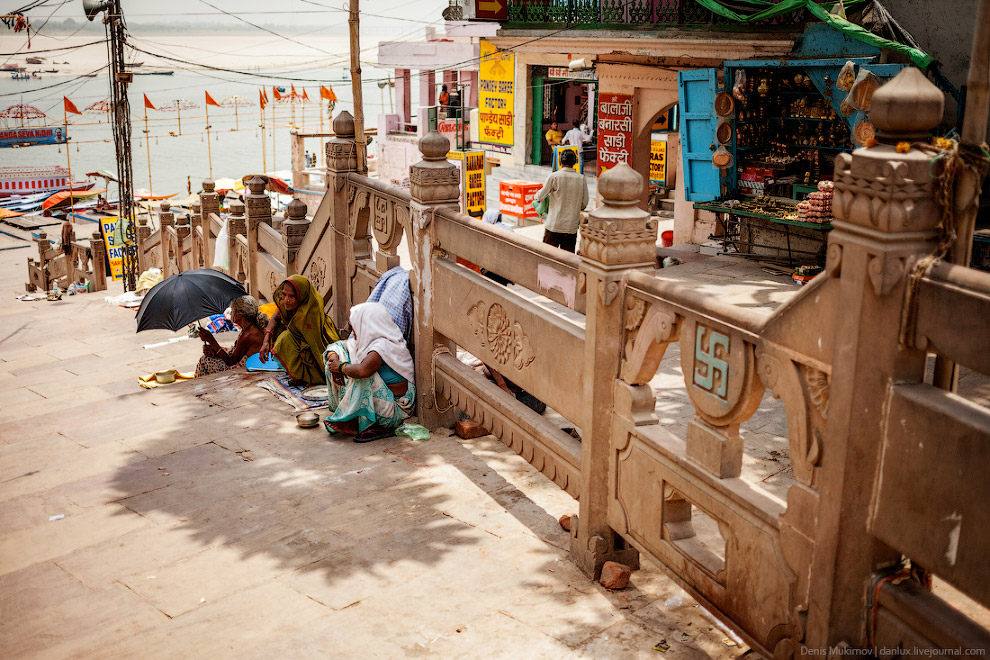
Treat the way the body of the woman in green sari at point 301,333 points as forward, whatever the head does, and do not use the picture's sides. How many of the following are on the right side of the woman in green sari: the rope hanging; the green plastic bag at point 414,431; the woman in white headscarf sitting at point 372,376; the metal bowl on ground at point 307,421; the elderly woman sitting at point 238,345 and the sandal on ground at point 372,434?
1

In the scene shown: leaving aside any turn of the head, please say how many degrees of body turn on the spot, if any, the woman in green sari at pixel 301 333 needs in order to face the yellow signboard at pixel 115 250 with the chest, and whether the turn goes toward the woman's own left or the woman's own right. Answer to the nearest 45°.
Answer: approximately 135° to the woman's own right

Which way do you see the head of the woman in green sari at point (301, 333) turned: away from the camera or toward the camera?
toward the camera

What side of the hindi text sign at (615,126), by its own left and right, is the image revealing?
front

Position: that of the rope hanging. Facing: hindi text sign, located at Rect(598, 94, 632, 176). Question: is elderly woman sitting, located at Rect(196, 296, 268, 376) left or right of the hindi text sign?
left

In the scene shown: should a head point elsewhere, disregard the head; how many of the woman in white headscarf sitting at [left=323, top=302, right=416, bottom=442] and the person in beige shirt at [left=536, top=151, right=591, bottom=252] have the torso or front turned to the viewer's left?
1

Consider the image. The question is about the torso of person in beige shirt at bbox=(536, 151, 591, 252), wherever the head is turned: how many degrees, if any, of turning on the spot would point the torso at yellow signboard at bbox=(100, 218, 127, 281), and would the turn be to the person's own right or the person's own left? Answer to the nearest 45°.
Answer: approximately 45° to the person's own left

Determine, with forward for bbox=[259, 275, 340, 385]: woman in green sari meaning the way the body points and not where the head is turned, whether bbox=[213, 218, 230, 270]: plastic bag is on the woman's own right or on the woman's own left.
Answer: on the woman's own right

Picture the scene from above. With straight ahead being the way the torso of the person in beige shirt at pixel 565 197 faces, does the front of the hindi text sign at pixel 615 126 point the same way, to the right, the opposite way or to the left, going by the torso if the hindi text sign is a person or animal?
the opposite way

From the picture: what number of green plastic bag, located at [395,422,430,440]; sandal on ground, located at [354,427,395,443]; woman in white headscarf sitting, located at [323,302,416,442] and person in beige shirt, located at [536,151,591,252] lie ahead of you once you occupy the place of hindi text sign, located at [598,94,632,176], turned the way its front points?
4

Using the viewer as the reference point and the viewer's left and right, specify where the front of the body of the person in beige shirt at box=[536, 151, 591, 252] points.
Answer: facing away from the viewer

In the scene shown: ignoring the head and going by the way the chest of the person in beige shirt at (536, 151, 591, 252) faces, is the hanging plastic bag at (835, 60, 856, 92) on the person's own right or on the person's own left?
on the person's own right

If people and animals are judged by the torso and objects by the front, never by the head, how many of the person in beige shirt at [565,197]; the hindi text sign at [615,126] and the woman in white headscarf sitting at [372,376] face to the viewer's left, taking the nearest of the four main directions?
1

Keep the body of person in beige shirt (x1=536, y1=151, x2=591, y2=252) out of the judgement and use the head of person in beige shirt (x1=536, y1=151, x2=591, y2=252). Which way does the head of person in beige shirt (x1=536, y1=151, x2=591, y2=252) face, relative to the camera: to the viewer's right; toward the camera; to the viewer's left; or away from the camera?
away from the camera

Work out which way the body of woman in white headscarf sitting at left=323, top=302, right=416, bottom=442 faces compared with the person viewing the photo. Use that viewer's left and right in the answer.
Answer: facing to the left of the viewer

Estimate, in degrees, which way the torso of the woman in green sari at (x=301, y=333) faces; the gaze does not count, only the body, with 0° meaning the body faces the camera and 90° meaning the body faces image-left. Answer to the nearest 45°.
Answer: approximately 45°

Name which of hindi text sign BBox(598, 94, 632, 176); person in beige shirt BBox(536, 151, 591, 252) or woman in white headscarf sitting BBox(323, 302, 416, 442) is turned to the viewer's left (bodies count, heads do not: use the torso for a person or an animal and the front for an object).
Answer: the woman in white headscarf sitting

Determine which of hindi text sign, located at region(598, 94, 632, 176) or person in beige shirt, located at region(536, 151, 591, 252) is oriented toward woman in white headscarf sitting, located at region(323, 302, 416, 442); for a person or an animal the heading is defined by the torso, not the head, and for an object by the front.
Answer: the hindi text sign

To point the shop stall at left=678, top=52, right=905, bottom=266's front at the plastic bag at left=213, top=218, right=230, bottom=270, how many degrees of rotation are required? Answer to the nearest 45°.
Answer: approximately 45° to its right
